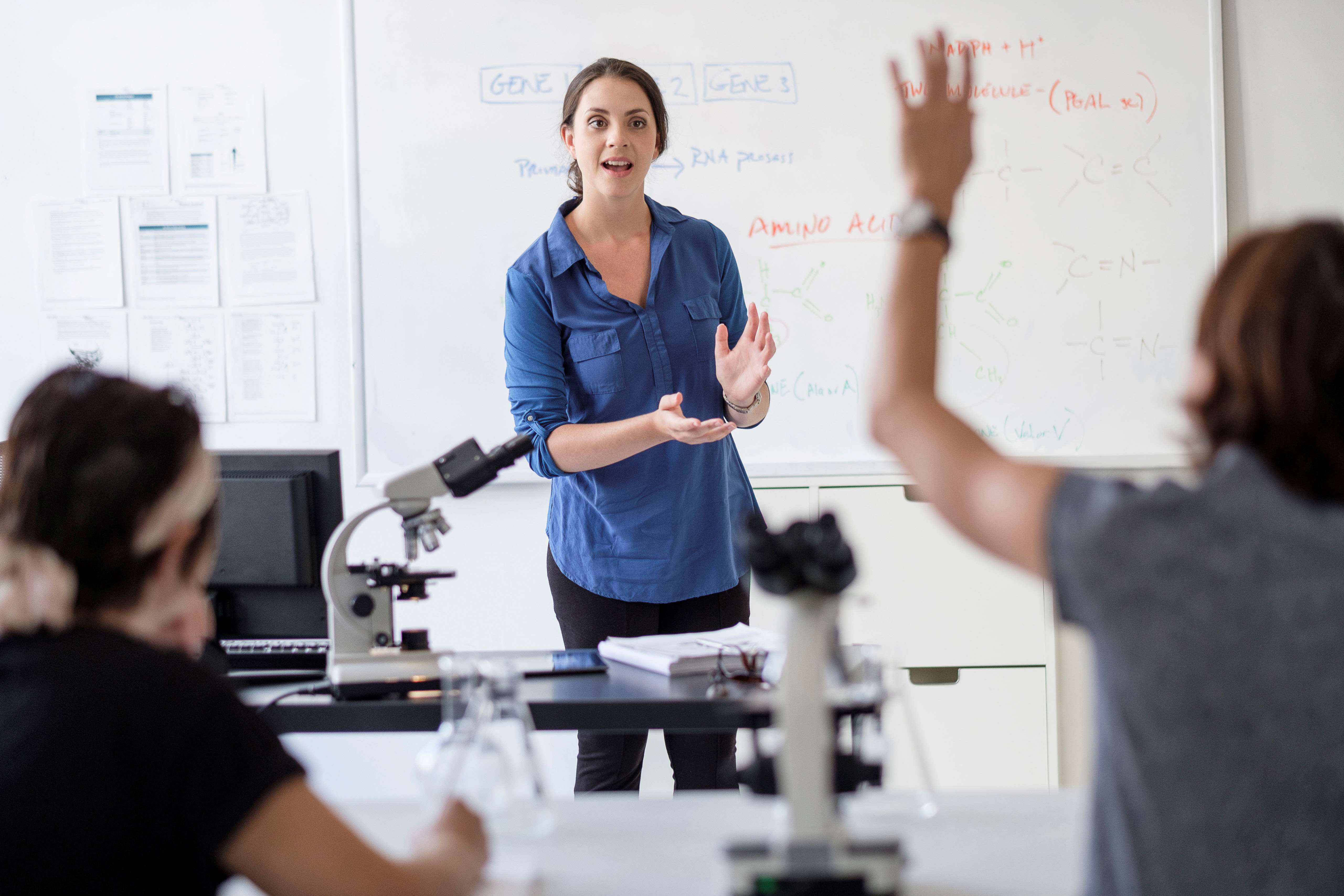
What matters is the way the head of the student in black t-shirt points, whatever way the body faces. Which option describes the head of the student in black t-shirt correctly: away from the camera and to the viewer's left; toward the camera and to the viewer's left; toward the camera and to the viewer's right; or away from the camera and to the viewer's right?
away from the camera and to the viewer's right

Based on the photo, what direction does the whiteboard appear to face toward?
toward the camera

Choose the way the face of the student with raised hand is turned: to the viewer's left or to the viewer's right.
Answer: to the viewer's left

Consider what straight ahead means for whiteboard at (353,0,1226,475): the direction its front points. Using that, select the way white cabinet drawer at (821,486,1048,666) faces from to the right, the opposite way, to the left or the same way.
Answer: the same way

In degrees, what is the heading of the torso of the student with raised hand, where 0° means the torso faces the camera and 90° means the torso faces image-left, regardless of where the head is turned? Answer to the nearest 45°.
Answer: approximately 135°

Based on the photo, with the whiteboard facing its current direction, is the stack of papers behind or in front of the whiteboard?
in front

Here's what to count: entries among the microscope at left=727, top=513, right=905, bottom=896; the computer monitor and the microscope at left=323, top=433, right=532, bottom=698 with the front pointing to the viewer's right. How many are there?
1

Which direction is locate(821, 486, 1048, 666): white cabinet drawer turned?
toward the camera

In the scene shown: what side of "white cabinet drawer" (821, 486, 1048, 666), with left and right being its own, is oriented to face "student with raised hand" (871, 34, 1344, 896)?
front
